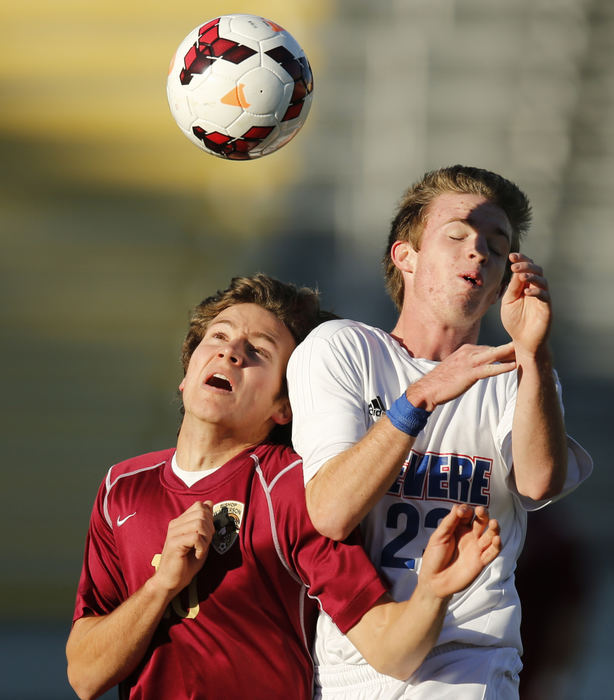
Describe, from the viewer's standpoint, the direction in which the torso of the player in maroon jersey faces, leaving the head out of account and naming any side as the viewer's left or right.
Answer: facing the viewer and to the left of the viewer

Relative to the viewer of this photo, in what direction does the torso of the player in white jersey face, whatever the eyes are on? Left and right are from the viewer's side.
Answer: facing the viewer

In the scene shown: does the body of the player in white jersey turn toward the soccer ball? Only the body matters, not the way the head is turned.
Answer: no
